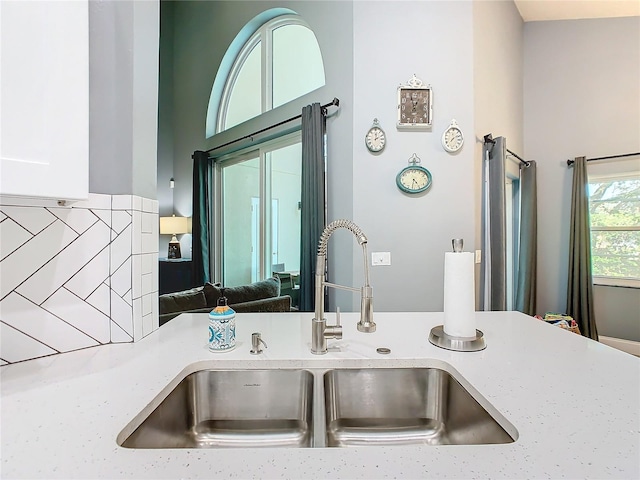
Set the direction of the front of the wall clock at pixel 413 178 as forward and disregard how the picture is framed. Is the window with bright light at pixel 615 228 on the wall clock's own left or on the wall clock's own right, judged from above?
on the wall clock's own left

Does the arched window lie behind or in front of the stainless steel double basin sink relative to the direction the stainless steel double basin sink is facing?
behind

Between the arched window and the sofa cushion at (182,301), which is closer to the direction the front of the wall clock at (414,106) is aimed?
the sofa cushion
